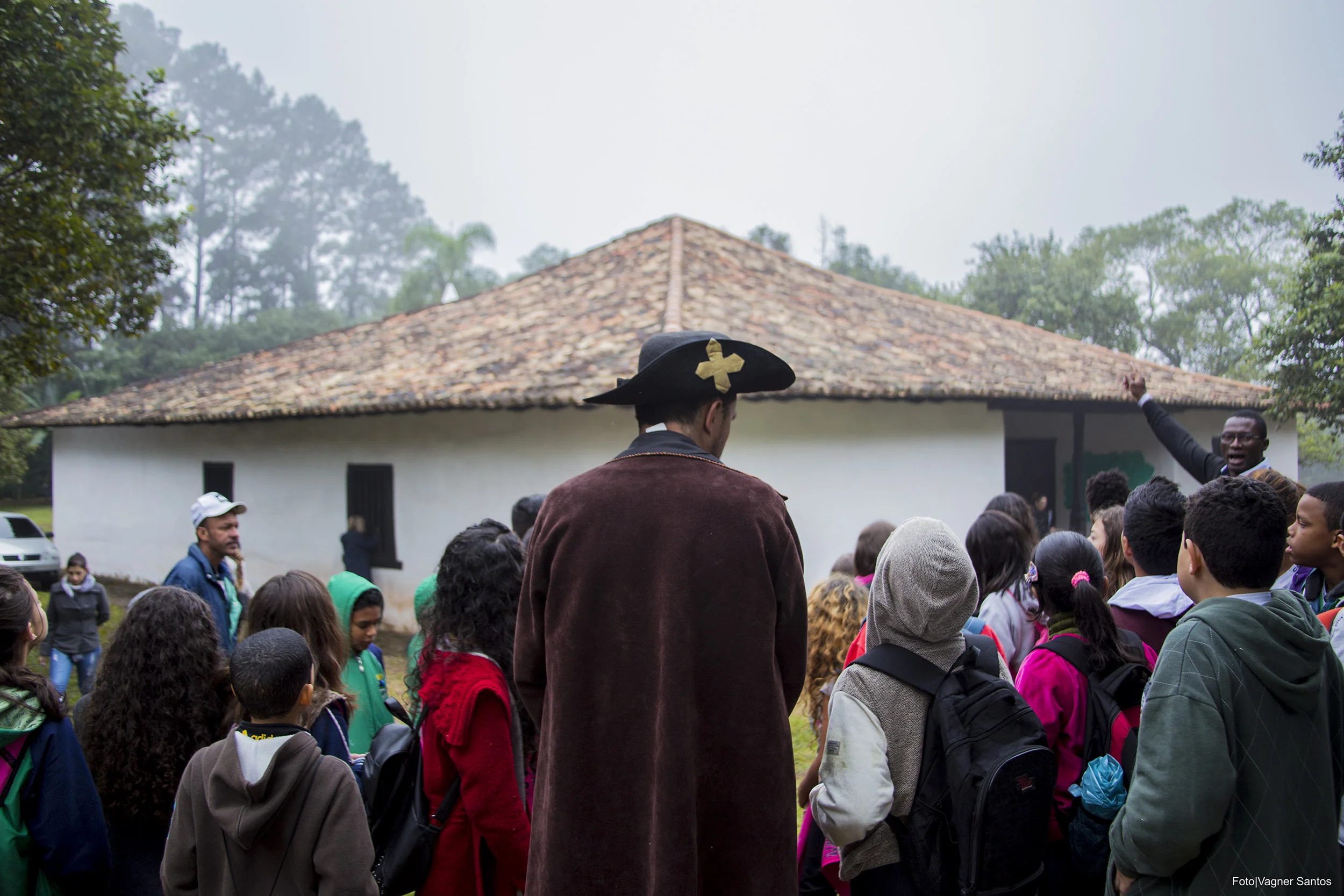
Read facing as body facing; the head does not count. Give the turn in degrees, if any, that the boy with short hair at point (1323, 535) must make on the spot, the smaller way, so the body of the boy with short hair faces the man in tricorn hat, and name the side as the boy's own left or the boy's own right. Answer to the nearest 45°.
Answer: approximately 45° to the boy's own left

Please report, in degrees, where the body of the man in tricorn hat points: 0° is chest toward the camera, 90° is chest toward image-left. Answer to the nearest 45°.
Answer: approximately 180°

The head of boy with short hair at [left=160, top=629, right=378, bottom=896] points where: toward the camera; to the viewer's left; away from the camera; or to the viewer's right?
away from the camera

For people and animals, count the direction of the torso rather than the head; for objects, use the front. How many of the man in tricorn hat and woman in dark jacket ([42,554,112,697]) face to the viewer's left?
0

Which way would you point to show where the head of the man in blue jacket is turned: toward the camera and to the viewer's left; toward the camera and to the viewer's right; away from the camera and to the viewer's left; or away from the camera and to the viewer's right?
toward the camera and to the viewer's right

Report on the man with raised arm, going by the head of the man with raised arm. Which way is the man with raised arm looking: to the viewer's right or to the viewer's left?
to the viewer's left

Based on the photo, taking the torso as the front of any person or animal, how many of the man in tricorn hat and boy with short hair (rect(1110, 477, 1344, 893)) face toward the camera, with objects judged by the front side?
0

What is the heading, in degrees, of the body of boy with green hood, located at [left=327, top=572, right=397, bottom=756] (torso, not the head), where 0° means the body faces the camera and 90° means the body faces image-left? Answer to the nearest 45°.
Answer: approximately 315°

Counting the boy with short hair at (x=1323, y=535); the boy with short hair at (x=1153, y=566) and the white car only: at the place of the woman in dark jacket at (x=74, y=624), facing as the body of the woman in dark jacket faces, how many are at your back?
1

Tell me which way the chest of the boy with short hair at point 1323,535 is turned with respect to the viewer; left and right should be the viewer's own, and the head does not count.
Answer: facing to the left of the viewer

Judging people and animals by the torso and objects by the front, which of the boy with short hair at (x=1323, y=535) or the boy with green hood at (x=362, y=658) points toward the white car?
the boy with short hair at (x=1323, y=535)
